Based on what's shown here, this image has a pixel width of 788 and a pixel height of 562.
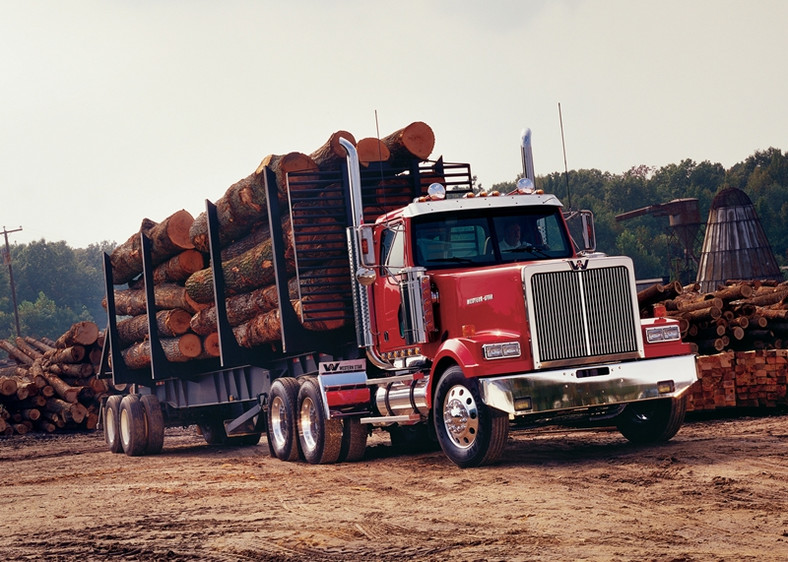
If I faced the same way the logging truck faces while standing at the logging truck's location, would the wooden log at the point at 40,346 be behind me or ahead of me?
behind

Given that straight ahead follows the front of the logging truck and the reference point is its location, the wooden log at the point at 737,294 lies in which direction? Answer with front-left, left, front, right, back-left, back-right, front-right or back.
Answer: left

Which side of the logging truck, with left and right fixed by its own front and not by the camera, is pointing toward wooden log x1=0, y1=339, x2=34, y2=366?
back

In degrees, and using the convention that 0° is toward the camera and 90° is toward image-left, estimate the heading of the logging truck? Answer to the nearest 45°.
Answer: approximately 315°

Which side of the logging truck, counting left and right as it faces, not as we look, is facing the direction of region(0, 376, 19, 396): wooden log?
back

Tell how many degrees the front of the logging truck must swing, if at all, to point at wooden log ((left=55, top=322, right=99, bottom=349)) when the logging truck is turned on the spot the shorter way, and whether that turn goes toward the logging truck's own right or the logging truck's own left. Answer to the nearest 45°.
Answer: approximately 180°

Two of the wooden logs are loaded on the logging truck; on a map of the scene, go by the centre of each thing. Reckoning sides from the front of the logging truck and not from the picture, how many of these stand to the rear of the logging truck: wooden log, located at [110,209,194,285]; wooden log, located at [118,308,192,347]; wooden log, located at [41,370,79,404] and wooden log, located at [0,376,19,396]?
4
